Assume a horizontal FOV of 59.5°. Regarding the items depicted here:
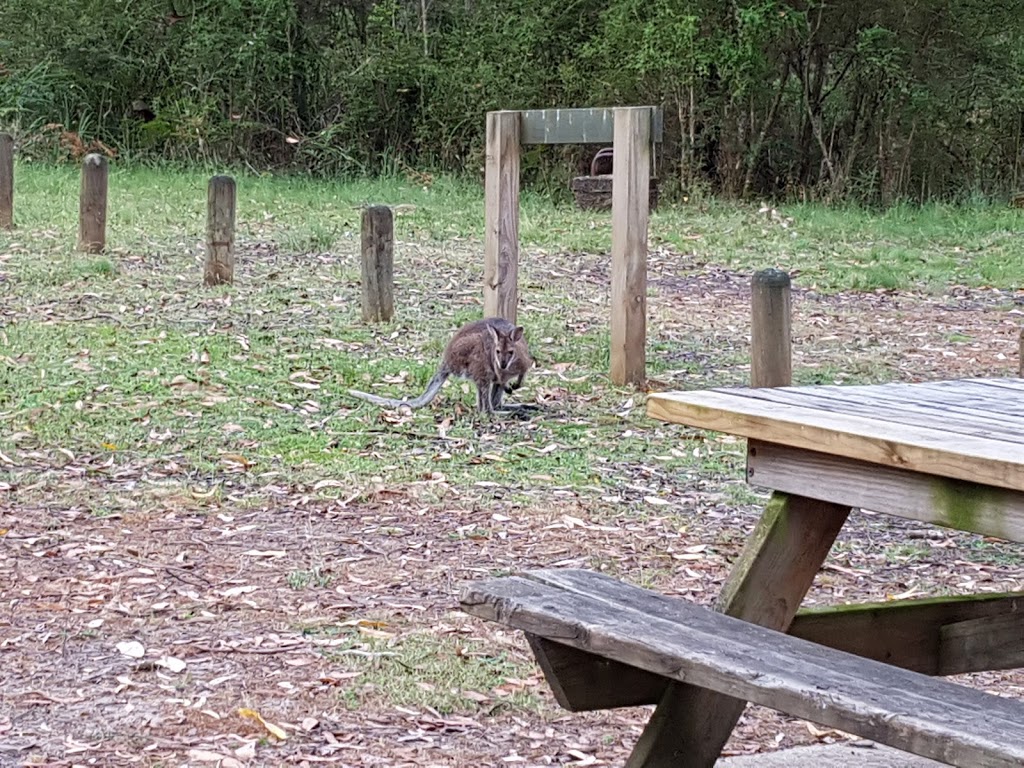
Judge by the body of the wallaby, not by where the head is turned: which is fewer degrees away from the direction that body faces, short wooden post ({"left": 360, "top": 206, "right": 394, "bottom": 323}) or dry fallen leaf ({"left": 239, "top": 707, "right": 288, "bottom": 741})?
the dry fallen leaf

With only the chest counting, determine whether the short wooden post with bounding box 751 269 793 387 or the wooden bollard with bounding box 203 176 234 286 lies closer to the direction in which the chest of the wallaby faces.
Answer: the short wooden post

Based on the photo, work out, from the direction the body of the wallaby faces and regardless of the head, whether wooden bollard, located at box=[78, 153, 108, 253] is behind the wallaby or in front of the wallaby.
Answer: behind

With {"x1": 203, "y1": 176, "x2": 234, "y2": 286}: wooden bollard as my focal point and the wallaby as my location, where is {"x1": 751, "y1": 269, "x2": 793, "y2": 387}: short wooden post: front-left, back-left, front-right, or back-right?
back-right

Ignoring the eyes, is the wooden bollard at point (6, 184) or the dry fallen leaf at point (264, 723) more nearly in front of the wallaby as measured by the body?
the dry fallen leaf

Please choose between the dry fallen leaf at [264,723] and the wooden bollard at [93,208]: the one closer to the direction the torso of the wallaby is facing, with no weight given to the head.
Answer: the dry fallen leaf

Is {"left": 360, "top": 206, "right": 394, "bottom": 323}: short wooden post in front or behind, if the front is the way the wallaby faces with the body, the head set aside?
behind

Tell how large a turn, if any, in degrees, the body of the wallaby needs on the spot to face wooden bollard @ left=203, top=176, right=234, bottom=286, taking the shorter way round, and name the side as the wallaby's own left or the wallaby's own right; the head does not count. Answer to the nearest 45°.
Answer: approximately 180°

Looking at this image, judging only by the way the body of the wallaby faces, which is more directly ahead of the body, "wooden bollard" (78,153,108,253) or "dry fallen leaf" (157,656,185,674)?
the dry fallen leaf

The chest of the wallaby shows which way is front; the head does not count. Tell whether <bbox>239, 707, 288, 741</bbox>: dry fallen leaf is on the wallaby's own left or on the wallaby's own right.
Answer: on the wallaby's own right
